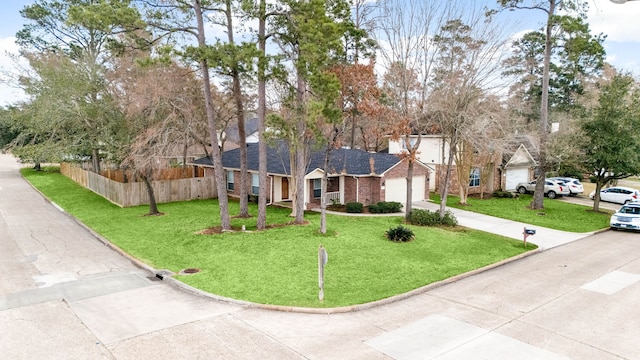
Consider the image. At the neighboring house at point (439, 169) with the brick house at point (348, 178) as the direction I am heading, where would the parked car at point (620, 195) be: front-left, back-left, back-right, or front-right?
back-left

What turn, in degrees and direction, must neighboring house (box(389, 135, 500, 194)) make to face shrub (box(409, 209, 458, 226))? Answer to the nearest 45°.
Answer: approximately 45° to its right

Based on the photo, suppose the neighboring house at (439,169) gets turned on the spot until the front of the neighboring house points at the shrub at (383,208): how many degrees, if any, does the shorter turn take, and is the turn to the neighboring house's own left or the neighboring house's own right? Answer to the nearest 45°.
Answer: approximately 45° to the neighboring house's own right

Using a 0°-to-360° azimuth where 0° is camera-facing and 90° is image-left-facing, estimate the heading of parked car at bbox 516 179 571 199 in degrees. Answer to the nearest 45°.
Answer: approximately 135°

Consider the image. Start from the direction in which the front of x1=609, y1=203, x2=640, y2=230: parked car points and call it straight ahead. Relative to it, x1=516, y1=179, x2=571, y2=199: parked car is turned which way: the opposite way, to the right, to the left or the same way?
to the right

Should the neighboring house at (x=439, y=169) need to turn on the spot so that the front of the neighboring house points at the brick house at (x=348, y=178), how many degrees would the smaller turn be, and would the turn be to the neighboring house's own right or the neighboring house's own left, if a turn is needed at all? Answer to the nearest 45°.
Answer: approximately 90° to the neighboring house's own right

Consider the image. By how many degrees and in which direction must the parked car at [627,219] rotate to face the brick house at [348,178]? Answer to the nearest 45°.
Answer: approximately 45° to its right

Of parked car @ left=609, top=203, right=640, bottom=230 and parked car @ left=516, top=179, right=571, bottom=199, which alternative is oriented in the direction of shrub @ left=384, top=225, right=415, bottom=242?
parked car @ left=609, top=203, right=640, bottom=230

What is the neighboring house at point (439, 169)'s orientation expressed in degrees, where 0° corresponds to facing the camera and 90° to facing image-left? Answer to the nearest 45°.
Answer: approximately 315°

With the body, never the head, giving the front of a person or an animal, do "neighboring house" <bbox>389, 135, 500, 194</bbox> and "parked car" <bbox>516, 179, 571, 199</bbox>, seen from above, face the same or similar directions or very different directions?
very different directions
